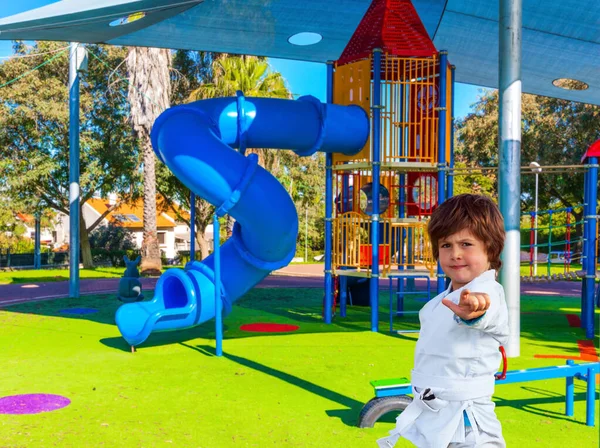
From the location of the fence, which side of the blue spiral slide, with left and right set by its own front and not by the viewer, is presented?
right

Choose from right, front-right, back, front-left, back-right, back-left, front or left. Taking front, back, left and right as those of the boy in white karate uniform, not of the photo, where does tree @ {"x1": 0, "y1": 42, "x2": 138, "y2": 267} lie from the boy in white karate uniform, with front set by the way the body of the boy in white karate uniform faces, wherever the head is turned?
right

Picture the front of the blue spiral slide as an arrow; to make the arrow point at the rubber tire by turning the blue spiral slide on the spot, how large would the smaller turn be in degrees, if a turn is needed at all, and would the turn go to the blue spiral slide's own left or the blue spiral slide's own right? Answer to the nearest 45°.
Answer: approximately 45° to the blue spiral slide's own left

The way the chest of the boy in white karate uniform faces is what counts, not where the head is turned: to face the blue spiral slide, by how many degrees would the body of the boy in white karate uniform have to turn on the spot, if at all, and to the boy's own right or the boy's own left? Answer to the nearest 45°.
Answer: approximately 90° to the boy's own right

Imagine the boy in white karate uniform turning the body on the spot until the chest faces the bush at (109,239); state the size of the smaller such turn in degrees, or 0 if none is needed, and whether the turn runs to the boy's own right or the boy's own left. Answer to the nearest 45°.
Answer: approximately 90° to the boy's own right

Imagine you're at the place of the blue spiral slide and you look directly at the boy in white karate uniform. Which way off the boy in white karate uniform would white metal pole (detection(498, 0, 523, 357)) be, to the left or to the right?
left

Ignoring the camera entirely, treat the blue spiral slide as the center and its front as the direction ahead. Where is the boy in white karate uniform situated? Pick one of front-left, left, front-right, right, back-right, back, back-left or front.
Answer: front-left

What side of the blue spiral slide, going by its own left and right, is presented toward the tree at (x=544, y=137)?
back

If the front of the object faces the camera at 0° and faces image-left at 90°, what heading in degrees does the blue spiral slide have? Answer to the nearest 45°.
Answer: approximately 45°

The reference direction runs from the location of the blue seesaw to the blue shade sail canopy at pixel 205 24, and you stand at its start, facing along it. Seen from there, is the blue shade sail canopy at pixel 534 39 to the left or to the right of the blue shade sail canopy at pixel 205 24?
right

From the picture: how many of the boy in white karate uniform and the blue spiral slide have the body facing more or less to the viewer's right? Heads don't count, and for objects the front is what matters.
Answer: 0
